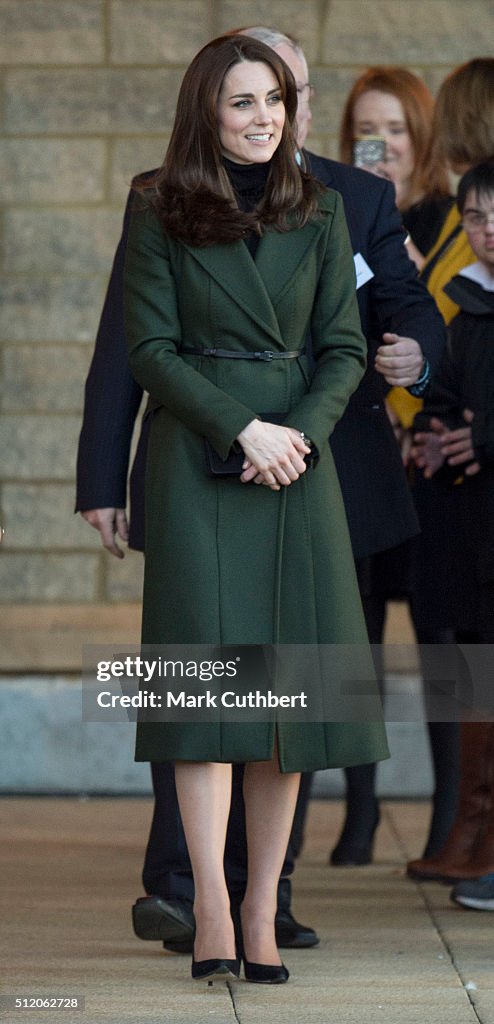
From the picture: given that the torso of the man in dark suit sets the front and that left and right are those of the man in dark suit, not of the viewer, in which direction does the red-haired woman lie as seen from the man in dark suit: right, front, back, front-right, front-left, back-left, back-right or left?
back

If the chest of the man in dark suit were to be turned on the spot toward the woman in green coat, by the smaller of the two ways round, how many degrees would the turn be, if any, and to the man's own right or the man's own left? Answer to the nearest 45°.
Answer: approximately 45° to the man's own right

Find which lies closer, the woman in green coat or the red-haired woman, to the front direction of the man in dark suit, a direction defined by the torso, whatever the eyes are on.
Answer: the woman in green coat

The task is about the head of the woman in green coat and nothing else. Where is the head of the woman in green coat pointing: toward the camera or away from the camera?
toward the camera

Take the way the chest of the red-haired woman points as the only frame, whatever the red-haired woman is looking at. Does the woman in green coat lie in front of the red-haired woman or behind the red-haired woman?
in front

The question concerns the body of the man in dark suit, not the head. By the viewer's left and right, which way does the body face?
facing the viewer

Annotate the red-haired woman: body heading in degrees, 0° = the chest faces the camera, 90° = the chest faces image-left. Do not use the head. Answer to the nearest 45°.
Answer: approximately 45°

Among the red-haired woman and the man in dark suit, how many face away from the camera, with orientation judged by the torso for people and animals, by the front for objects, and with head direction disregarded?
0

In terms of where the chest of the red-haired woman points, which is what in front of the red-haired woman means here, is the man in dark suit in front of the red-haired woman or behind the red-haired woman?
in front
